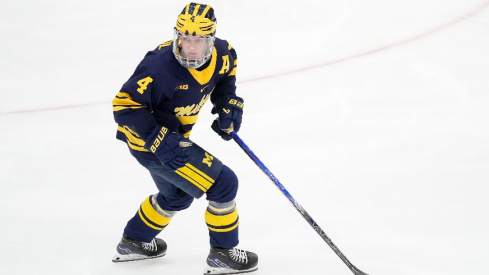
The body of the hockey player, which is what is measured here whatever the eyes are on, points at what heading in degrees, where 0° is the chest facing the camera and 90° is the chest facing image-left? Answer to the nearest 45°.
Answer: approximately 315°
